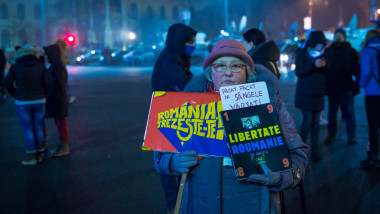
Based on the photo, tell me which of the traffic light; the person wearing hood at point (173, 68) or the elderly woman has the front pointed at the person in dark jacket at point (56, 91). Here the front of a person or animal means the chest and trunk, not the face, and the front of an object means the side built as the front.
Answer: the traffic light

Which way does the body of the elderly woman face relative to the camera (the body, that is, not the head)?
toward the camera

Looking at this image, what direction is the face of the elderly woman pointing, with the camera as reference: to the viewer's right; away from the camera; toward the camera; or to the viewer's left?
toward the camera

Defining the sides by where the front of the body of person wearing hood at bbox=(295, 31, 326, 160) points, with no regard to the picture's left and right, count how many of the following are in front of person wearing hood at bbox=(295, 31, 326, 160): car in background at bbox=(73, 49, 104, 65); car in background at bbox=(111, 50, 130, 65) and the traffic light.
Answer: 0

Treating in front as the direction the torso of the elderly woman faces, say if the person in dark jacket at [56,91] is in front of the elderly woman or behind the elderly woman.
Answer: behind

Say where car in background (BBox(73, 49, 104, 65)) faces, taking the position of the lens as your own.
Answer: facing the viewer and to the left of the viewer

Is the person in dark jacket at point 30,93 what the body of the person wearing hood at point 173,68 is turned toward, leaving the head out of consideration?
no

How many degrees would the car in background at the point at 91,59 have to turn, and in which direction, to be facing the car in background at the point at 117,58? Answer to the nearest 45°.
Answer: approximately 90° to its left

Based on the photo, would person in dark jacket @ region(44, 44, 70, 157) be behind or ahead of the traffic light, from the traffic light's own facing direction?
ahead

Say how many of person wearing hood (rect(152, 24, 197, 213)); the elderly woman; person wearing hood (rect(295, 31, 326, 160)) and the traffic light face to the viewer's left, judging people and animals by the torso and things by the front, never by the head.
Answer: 0
